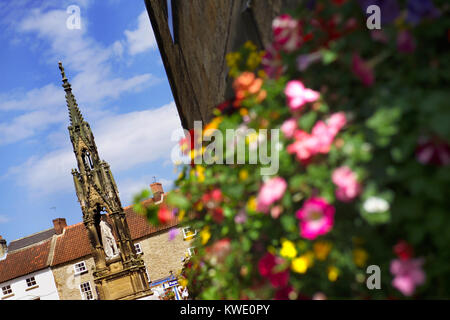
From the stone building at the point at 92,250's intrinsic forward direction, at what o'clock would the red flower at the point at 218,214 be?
The red flower is roughly at 12 o'clock from the stone building.

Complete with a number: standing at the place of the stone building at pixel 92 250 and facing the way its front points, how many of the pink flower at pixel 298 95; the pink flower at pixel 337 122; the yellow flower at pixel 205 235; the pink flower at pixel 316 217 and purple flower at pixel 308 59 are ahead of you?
5

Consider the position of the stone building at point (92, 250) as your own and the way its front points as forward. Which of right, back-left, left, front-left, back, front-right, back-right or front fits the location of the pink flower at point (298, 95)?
front

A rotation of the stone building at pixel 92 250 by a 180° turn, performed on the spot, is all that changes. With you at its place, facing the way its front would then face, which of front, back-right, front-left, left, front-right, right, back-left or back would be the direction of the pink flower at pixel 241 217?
back

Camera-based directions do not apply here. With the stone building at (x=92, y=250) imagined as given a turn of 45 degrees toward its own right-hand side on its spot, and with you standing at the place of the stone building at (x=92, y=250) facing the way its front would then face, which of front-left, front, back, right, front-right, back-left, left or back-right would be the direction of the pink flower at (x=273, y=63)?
front-left

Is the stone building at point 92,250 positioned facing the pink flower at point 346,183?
yes

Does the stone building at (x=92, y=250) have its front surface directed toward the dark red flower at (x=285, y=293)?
yes

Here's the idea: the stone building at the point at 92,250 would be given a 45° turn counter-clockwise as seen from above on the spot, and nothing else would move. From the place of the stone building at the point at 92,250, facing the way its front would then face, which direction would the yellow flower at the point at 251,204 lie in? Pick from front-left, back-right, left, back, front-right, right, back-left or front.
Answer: front-right

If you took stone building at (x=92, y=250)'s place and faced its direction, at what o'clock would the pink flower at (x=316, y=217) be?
The pink flower is roughly at 12 o'clock from the stone building.

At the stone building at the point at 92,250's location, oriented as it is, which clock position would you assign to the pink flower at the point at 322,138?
The pink flower is roughly at 12 o'clock from the stone building.

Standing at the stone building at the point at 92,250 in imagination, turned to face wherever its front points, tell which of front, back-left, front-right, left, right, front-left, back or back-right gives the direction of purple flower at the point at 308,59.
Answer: front

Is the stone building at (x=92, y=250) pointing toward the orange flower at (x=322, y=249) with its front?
yes

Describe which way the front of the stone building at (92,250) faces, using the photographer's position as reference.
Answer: facing the viewer

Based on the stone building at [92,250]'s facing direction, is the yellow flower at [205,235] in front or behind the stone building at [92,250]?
in front

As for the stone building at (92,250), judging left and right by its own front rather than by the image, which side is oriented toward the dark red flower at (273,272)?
front

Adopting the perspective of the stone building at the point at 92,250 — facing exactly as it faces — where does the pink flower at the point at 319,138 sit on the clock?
The pink flower is roughly at 12 o'clock from the stone building.

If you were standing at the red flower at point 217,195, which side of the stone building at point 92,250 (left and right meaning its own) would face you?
front

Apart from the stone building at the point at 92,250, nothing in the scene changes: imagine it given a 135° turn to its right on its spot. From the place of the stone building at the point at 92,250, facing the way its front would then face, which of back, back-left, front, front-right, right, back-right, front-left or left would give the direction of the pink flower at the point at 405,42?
back-left
